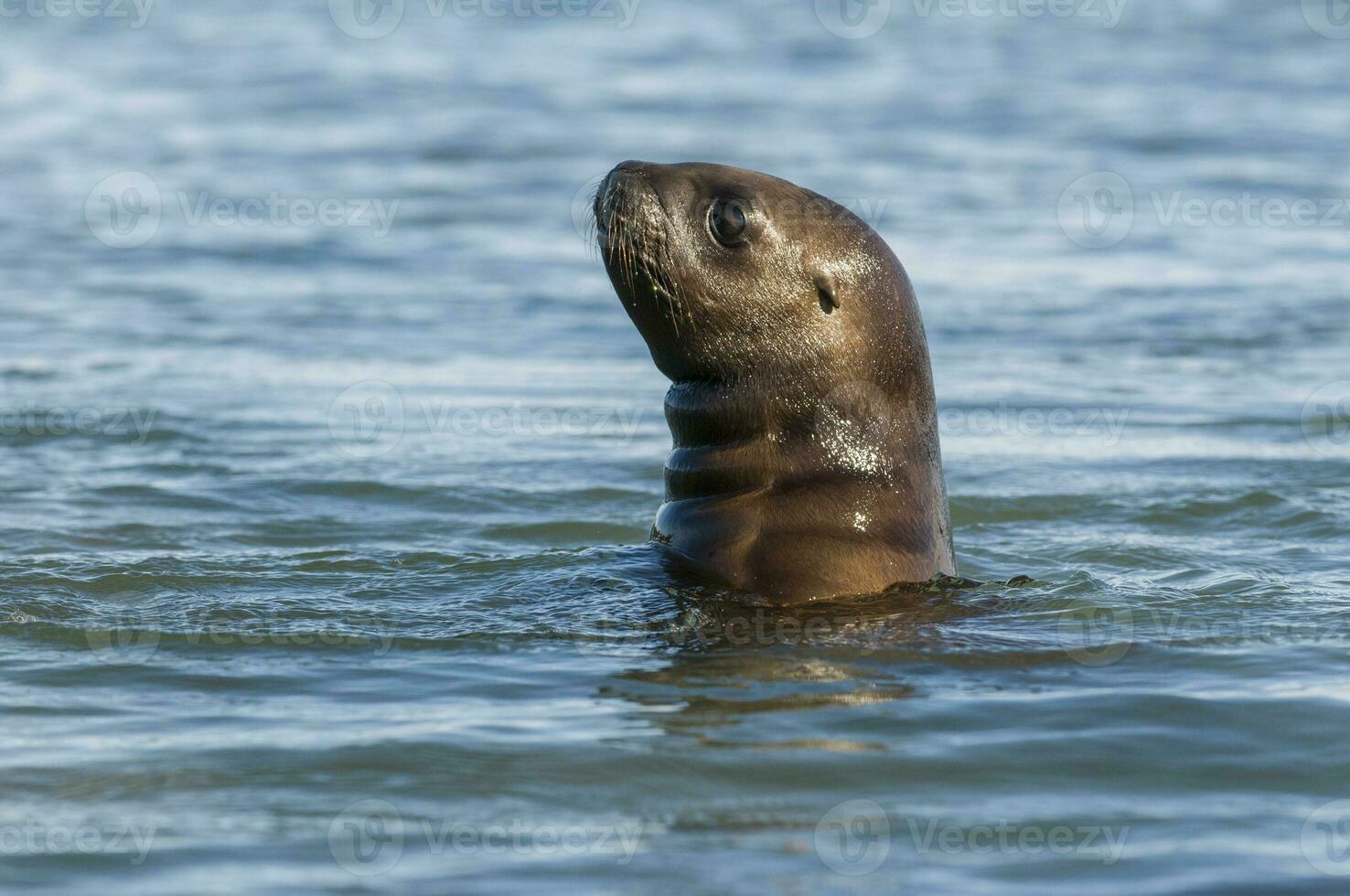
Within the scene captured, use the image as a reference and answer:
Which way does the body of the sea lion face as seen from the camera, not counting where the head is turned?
to the viewer's left
